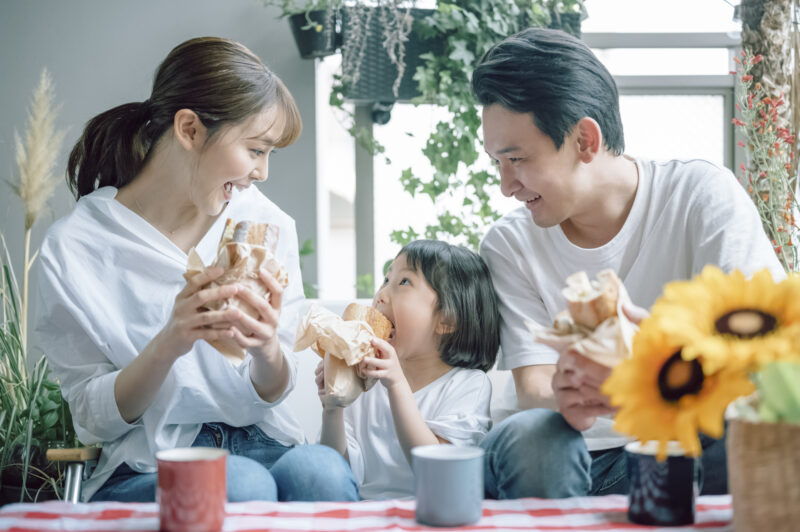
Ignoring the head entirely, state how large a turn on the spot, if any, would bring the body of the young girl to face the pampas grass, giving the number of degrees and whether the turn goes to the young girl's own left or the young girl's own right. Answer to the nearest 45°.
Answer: approximately 90° to the young girl's own right

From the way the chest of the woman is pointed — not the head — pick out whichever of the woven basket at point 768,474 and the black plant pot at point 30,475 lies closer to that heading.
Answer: the woven basket

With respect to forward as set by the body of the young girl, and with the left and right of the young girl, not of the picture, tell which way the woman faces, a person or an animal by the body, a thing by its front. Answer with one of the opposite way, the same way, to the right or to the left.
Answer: to the left

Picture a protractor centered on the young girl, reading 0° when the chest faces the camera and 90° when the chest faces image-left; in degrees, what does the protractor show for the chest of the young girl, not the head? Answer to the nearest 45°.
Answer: approximately 45°

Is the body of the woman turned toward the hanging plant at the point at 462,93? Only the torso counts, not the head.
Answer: no

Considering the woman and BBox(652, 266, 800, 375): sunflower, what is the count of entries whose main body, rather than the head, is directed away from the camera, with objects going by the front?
0

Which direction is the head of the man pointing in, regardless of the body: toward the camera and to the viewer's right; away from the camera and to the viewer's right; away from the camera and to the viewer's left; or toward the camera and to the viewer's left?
toward the camera and to the viewer's left

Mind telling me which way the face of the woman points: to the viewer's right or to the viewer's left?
to the viewer's right

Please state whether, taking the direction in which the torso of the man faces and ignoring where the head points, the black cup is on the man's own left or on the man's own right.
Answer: on the man's own left

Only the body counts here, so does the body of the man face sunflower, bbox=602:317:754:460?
no

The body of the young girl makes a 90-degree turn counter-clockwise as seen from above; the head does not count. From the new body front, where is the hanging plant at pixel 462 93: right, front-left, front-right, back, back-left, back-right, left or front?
back-left

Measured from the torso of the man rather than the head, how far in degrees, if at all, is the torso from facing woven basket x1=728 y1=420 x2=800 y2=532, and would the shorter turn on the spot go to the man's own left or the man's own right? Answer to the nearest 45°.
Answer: approximately 45° to the man's own left

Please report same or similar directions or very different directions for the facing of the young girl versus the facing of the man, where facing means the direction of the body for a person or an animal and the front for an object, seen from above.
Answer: same or similar directions

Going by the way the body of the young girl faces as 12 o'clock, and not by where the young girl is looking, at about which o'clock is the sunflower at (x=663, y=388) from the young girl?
The sunflower is roughly at 10 o'clock from the young girl.

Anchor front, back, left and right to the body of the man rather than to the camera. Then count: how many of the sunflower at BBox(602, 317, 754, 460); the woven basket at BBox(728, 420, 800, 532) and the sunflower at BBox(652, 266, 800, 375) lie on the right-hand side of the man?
0

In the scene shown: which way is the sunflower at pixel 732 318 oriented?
toward the camera
